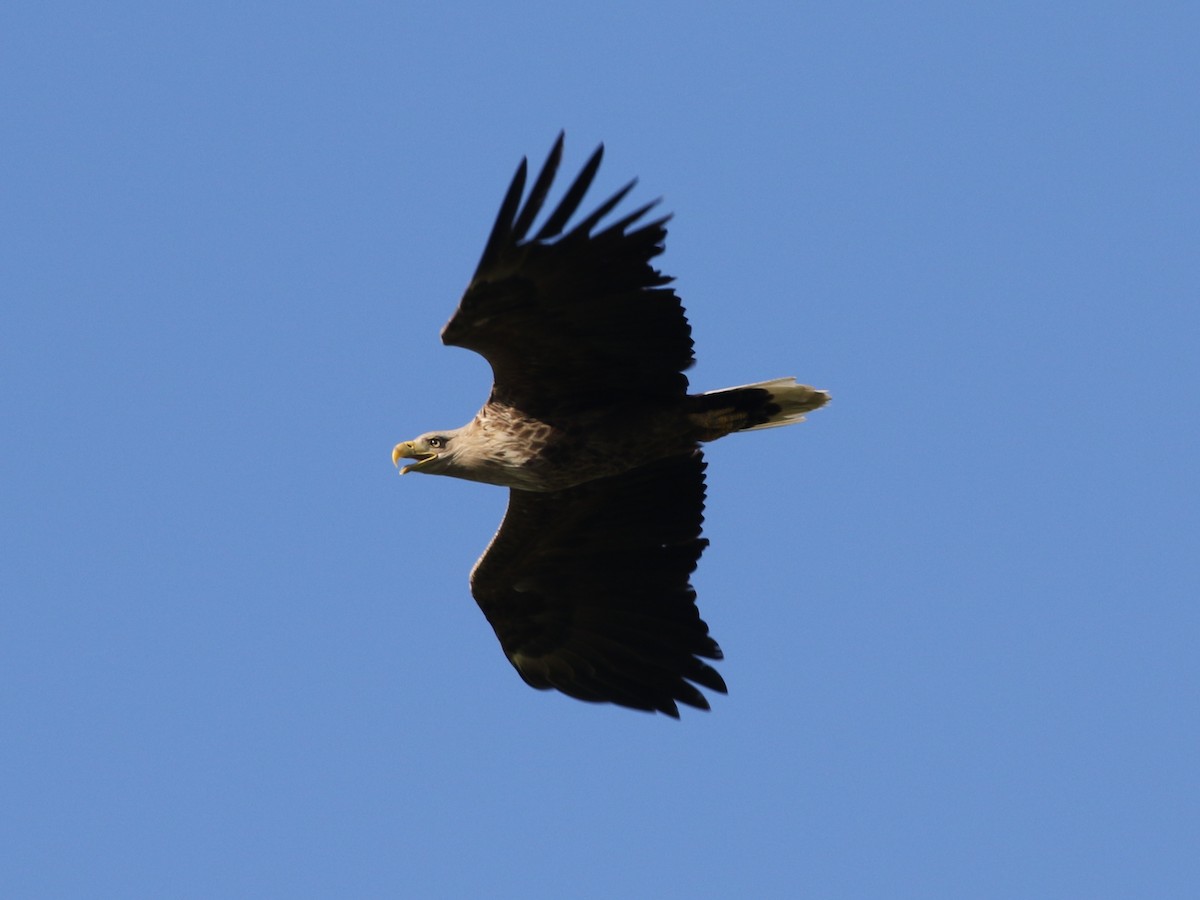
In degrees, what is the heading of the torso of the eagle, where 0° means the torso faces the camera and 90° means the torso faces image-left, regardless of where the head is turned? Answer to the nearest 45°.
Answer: approximately 90°
